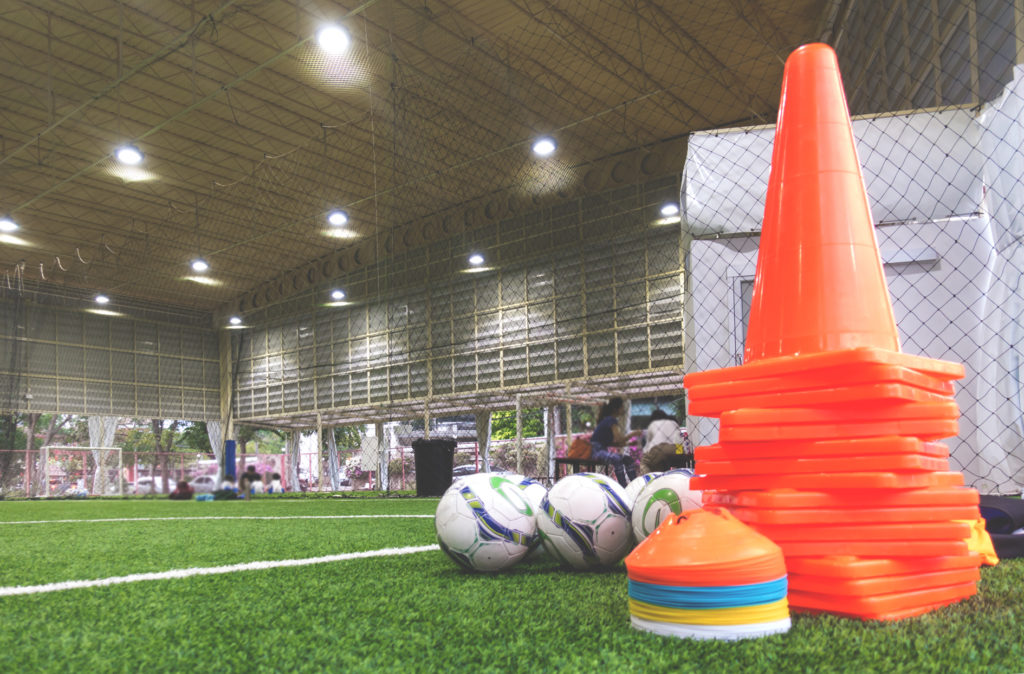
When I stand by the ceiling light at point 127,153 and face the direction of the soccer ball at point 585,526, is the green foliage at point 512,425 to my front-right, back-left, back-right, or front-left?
back-left

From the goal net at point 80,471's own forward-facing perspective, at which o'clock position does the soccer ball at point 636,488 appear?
The soccer ball is roughly at 12 o'clock from the goal net.

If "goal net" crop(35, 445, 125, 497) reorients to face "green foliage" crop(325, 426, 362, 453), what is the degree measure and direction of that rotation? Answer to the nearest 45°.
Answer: approximately 135° to its left

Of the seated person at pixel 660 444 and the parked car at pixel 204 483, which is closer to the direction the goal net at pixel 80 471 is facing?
the seated person

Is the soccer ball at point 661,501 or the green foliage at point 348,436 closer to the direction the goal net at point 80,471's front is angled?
the soccer ball

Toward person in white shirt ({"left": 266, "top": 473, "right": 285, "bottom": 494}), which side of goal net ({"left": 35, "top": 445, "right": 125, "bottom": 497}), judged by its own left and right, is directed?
left

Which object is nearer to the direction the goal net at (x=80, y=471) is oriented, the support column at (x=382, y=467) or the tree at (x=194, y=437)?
the support column

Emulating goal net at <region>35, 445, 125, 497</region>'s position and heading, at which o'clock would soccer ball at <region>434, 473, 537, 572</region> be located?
The soccer ball is roughly at 12 o'clock from the goal net.

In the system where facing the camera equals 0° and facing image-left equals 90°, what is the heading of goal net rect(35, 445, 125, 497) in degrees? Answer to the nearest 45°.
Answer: approximately 0°
